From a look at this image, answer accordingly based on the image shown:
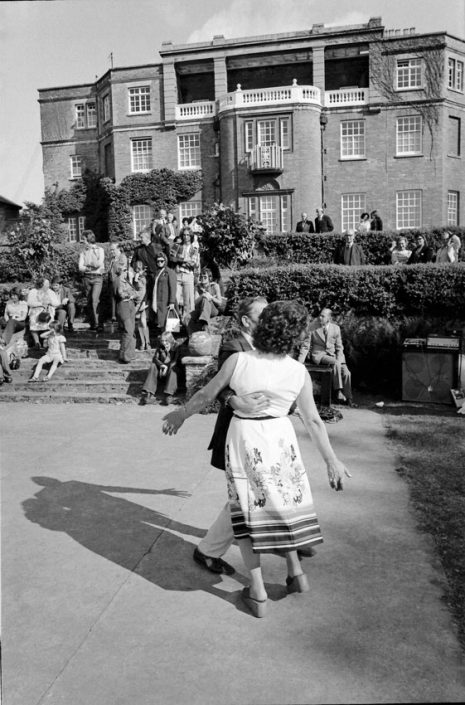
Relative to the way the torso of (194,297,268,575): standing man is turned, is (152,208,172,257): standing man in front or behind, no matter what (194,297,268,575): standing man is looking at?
behind

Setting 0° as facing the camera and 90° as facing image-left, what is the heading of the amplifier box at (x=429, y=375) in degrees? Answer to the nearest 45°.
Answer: approximately 0°

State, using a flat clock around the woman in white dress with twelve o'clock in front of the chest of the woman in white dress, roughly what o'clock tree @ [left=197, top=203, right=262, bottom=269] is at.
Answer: The tree is roughly at 12 o'clock from the woman in white dress.

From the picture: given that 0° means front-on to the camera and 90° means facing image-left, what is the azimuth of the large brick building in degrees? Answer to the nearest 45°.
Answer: approximately 0°

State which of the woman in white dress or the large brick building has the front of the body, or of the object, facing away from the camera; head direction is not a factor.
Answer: the woman in white dress

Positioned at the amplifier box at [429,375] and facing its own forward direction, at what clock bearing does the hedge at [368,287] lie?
The hedge is roughly at 5 o'clock from the amplifier box.

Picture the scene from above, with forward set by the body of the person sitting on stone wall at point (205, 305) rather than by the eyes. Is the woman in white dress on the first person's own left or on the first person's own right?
on the first person's own left

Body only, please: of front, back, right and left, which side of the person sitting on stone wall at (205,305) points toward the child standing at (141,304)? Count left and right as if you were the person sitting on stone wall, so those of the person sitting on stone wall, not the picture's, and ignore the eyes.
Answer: right

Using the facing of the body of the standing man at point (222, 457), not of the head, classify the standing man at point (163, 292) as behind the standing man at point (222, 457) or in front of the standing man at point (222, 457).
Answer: behind

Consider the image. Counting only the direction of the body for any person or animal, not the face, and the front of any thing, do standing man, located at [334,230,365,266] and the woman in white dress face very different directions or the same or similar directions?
very different directions

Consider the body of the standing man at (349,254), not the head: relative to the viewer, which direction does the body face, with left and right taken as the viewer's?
facing the viewer

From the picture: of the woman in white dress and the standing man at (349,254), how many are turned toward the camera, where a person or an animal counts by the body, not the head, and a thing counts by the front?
1

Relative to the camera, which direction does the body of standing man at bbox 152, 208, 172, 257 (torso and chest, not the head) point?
toward the camera

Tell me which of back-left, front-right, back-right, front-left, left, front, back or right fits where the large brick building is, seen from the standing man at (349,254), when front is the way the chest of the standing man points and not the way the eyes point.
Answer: back

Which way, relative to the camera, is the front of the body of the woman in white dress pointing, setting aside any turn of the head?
away from the camera

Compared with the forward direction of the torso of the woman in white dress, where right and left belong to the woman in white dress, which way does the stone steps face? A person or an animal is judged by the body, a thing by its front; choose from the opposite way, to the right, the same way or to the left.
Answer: the opposite way
